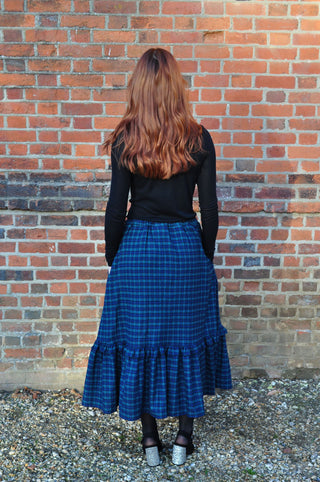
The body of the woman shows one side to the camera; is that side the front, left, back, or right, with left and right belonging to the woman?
back

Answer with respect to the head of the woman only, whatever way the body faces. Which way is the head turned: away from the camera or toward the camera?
away from the camera
